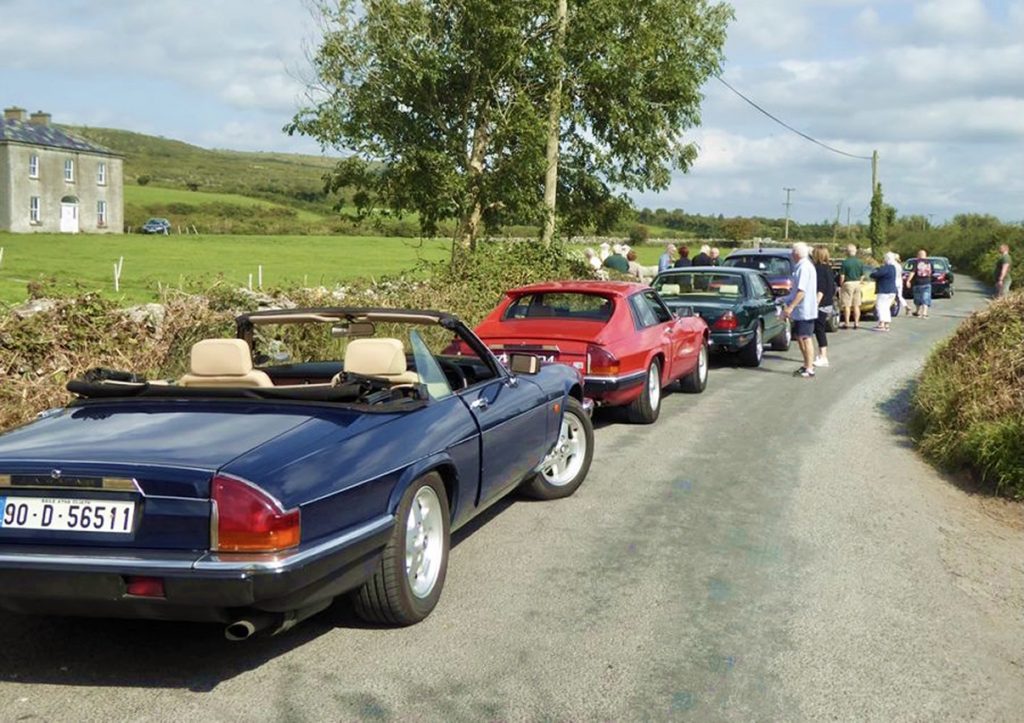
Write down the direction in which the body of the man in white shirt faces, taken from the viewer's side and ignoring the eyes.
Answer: to the viewer's left

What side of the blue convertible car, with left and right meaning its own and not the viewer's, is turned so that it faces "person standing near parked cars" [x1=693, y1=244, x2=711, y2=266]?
front

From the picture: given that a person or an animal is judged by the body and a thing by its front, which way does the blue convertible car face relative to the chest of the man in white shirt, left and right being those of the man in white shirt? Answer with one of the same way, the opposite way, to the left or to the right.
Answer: to the right

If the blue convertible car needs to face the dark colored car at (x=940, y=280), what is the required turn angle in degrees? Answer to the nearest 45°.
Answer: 0° — it already faces it

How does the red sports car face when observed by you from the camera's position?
facing away from the viewer and to the right of the viewer

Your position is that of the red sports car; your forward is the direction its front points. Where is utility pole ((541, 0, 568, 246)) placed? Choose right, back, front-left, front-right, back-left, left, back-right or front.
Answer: front-left

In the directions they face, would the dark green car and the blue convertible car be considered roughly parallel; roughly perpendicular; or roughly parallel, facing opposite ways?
roughly parallel

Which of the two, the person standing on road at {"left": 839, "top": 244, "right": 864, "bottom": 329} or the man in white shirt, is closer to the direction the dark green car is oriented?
the person standing on road

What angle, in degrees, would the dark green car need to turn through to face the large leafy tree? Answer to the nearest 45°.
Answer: approximately 90° to its left

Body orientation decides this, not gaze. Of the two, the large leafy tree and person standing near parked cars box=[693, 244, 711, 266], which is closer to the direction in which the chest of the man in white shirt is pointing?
the large leafy tree

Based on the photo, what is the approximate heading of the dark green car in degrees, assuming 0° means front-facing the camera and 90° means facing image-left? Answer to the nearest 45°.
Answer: approximately 225°

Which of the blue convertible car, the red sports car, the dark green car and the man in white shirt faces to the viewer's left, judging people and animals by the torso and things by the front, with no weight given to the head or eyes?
the man in white shirt

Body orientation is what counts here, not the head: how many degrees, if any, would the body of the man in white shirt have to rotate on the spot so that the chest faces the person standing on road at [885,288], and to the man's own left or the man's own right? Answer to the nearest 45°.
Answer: approximately 90° to the man's own right

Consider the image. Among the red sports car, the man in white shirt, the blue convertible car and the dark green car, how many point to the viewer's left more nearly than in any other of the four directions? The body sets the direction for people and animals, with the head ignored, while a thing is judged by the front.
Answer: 1

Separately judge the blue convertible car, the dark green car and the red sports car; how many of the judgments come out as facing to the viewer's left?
0

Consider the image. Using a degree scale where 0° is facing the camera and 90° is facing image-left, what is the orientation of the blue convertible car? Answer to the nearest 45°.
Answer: approximately 225°

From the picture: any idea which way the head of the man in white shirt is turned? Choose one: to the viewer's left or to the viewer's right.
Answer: to the viewer's left

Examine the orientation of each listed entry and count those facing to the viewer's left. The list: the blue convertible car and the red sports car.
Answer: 0
